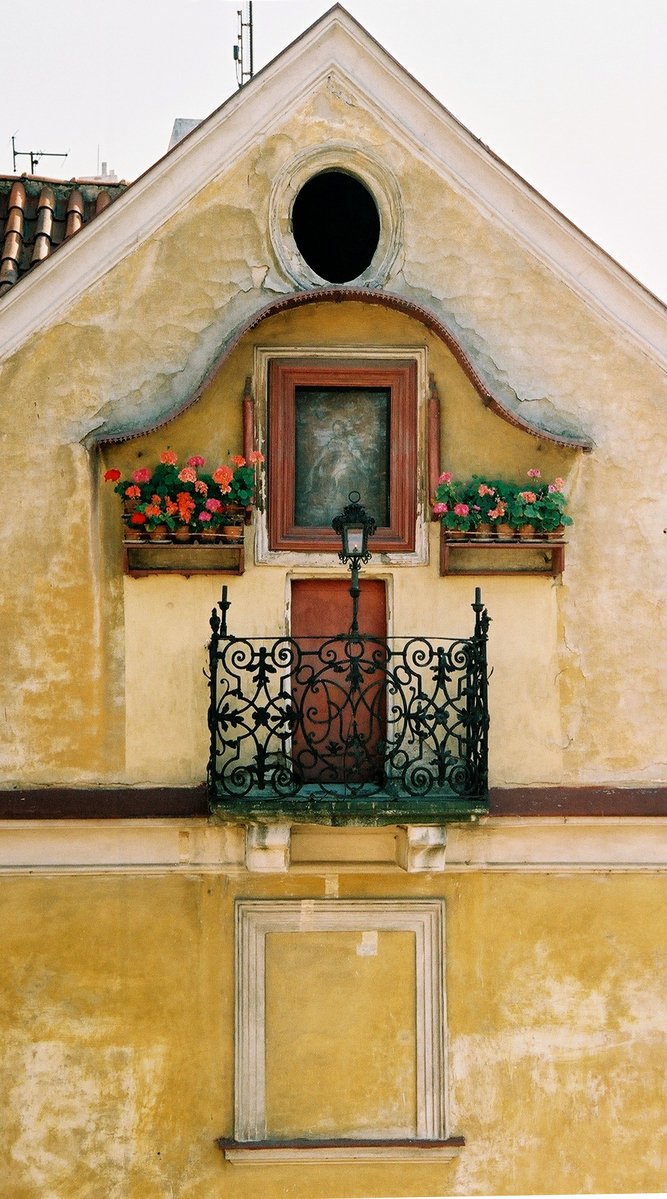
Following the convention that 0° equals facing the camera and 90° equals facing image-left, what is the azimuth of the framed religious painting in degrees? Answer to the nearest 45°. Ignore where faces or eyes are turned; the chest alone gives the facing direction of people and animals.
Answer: approximately 0°
